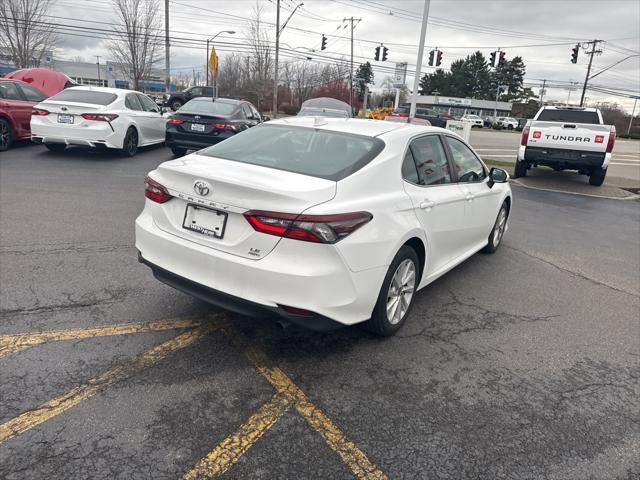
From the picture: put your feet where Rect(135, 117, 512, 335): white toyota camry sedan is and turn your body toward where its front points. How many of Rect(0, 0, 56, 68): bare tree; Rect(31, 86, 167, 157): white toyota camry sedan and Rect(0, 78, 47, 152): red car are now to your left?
3

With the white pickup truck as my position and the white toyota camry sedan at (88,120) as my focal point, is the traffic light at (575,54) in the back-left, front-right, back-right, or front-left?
back-right

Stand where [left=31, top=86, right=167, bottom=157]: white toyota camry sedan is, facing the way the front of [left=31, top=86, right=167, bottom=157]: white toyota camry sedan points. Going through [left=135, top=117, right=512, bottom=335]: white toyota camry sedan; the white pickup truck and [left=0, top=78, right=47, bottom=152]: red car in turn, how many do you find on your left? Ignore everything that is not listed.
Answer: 1

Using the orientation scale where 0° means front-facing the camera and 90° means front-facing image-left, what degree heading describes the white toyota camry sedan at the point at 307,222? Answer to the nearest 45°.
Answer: approximately 225°

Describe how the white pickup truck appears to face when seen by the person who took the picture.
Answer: facing away from the viewer

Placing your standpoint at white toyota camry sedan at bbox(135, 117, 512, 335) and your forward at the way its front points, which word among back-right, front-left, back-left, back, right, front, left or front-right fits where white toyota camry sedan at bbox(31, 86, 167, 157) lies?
left

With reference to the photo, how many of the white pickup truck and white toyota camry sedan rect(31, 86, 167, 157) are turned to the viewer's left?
0

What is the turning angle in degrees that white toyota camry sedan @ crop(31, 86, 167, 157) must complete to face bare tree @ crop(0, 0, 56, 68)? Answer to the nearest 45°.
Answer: approximately 45° to its left

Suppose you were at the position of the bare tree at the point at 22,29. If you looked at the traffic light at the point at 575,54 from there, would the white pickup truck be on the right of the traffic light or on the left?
right

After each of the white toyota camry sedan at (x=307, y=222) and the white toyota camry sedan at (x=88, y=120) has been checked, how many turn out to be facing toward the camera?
0

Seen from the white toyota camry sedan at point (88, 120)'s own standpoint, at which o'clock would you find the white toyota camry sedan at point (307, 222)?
the white toyota camry sedan at point (307, 222) is roughly at 4 o'clock from the white toyota camry sedan at point (88, 120).

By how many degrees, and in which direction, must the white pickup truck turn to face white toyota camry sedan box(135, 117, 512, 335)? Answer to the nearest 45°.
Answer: approximately 180°

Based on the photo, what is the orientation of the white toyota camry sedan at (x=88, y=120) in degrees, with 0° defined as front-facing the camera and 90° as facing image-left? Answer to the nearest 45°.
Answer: approximately 225°
